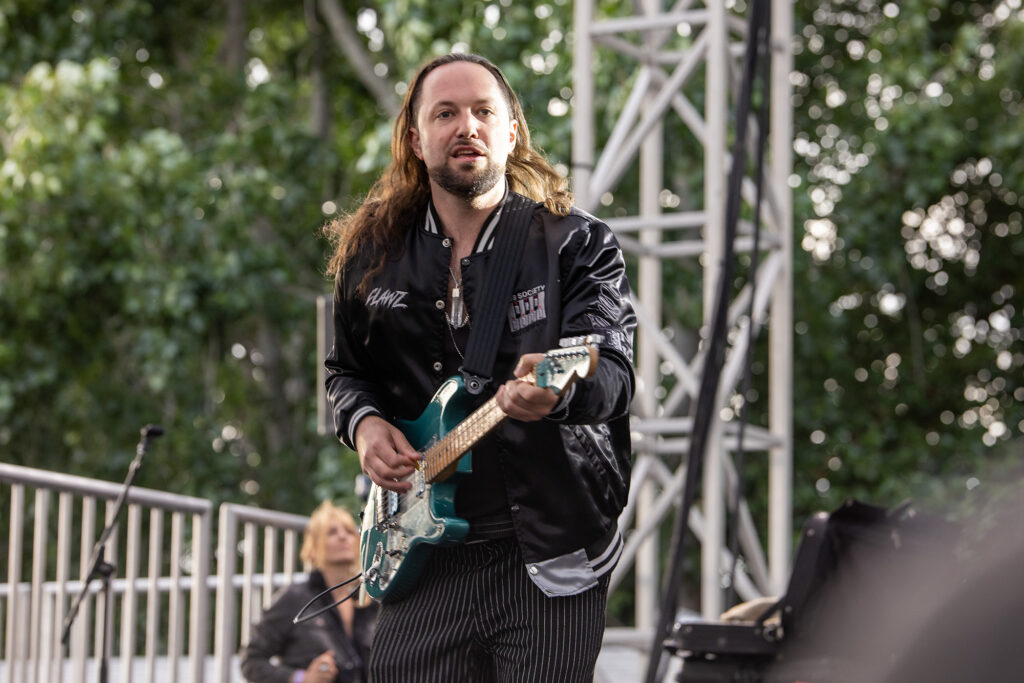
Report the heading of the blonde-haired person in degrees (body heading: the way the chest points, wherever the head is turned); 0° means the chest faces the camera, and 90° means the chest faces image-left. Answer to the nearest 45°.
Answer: approximately 315°

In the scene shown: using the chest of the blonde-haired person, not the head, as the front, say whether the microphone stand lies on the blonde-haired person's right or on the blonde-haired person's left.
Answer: on the blonde-haired person's right
